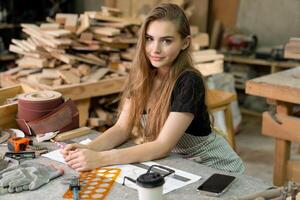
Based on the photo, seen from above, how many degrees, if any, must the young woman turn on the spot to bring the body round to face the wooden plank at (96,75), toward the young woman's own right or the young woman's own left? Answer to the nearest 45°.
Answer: approximately 135° to the young woman's own right

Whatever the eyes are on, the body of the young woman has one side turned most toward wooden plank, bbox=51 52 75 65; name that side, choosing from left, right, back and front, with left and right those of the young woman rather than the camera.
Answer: right

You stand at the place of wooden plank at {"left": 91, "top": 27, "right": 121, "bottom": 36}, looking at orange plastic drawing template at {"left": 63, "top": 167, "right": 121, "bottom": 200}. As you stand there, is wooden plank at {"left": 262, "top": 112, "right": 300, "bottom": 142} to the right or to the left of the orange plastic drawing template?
left

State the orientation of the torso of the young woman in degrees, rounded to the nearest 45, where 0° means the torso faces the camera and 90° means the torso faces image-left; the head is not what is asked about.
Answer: approximately 45°

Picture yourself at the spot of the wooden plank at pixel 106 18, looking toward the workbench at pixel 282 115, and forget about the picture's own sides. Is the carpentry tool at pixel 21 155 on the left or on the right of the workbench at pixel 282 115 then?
right

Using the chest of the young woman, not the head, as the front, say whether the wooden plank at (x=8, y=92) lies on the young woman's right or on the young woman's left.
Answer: on the young woman's right

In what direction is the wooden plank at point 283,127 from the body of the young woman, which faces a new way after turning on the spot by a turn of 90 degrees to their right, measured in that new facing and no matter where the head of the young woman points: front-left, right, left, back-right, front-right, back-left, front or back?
right

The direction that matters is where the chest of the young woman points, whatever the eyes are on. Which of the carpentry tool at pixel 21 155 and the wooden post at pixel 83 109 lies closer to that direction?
the carpentry tool

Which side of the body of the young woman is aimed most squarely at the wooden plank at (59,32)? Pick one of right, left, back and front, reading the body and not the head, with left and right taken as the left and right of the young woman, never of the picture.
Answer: right

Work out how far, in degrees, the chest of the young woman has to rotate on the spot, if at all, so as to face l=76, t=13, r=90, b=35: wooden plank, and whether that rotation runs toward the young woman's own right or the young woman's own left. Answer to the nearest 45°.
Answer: approximately 135° to the young woman's own right

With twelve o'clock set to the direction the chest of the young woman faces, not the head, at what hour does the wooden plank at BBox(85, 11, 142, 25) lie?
The wooden plank is roughly at 4 o'clock from the young woman.

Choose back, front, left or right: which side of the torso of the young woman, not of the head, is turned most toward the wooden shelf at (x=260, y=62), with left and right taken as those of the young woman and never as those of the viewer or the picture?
back

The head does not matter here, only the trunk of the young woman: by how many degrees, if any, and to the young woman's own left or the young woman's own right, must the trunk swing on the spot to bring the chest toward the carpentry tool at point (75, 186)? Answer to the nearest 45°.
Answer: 0° — they already face it
